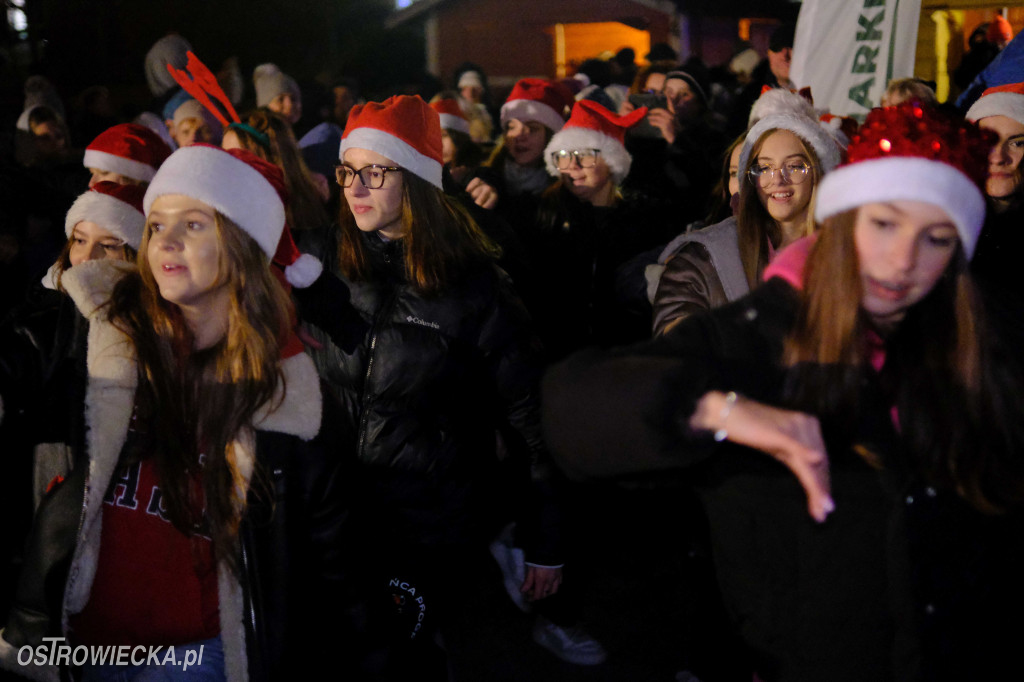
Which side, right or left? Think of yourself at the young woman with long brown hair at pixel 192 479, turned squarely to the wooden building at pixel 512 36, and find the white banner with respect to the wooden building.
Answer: right

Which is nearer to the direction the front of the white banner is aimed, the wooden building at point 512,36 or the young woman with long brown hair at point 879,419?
the young woman with long brown hair

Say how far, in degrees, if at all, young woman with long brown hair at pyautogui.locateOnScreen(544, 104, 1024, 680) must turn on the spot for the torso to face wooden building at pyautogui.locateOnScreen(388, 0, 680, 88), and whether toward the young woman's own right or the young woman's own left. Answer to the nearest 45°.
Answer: approximately 180°

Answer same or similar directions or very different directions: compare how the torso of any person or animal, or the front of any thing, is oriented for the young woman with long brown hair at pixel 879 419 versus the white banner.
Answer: same or similar directions

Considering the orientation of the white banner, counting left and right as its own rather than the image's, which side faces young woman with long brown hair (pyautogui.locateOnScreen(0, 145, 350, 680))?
front

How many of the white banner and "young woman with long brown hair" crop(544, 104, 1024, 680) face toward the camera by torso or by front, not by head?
2

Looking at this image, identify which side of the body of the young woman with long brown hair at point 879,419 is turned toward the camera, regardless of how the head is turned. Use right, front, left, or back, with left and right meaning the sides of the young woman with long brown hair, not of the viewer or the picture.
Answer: front

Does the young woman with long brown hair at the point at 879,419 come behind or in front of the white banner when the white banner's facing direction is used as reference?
in front

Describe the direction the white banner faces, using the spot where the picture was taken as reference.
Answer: facing the viewer

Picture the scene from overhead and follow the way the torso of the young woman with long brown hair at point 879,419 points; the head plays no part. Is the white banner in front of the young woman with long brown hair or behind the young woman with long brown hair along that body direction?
behind

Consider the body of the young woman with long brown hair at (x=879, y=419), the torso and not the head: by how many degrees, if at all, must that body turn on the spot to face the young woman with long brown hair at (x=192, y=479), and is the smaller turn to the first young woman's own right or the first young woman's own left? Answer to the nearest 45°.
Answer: approximately 90° to the first young woman's own right

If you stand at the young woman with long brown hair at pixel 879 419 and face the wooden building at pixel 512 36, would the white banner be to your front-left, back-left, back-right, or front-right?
front-right
